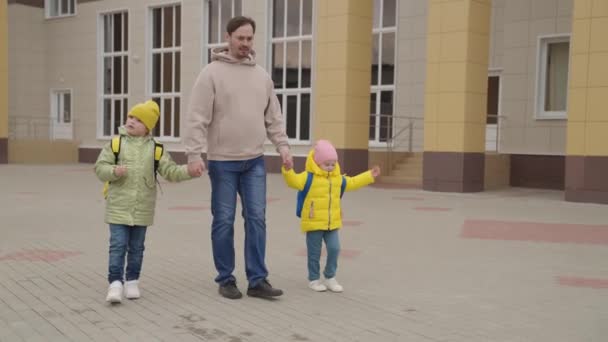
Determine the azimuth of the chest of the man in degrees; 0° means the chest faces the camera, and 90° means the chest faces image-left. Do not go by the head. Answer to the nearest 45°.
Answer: approximately 315°

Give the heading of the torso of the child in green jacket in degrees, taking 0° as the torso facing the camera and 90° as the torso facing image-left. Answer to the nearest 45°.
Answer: approximately 0°

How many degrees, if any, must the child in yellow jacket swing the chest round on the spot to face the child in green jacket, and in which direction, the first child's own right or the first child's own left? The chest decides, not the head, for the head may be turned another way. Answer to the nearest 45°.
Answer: approximately 135° to the first child's own right

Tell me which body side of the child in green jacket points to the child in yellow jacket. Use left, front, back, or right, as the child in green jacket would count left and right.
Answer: left

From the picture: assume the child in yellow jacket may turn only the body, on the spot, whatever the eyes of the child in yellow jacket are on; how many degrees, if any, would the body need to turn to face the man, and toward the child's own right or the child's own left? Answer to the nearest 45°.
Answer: approximately 90° to the child's own right

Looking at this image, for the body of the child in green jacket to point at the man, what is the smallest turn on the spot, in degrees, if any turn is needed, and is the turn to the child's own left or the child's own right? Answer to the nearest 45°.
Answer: approximately 90° to the child's own left

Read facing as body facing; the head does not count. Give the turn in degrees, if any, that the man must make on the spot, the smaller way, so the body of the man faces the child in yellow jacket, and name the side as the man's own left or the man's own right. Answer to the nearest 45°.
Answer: approximately 45° to the man's own left

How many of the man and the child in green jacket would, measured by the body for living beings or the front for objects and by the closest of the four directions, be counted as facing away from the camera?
0
